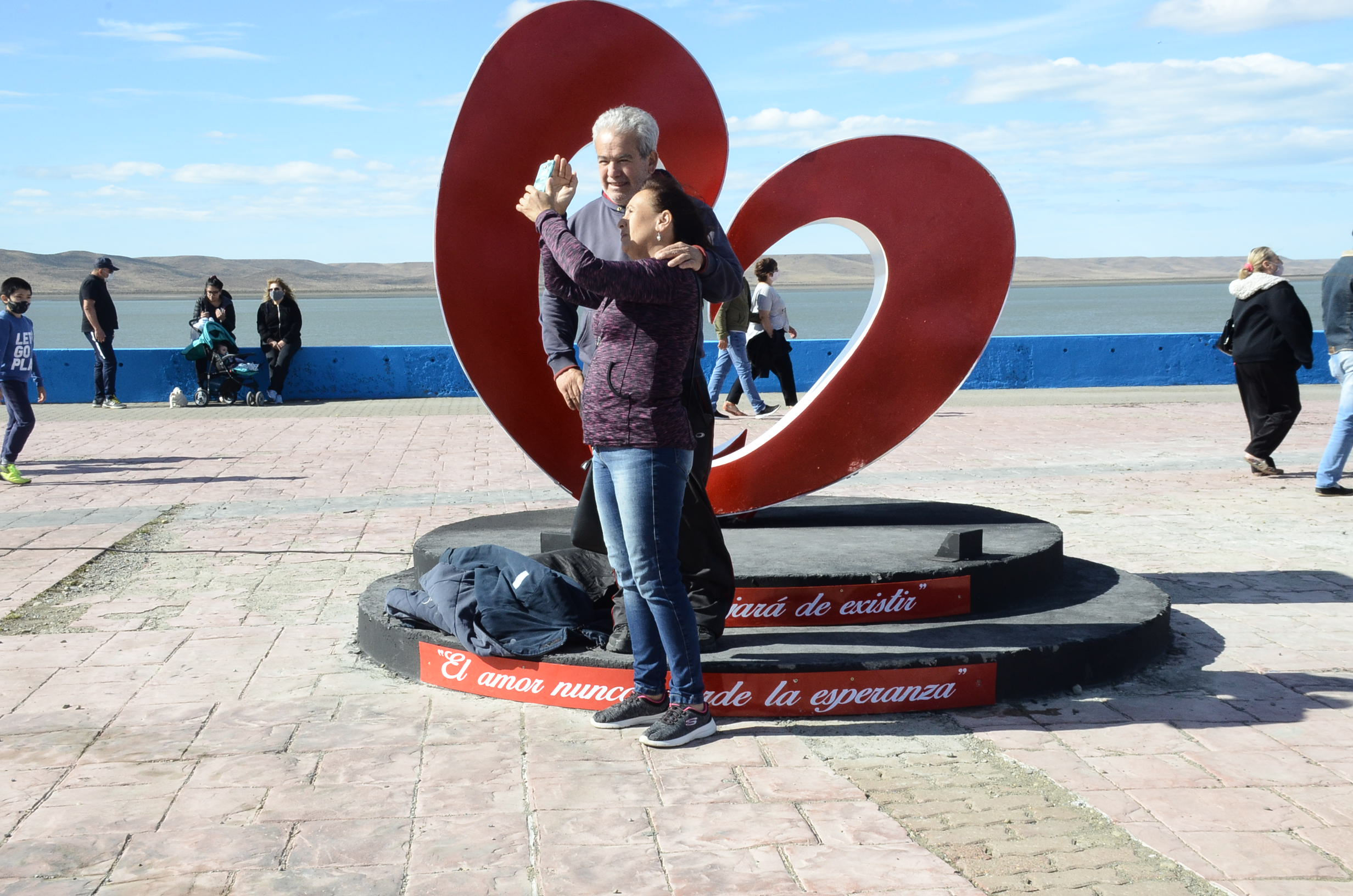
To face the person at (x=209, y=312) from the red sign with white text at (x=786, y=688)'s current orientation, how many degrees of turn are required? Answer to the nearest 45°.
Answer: approximately 135° to its right

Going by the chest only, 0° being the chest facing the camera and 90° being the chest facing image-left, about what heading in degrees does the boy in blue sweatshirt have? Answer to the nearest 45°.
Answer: approximately 315°

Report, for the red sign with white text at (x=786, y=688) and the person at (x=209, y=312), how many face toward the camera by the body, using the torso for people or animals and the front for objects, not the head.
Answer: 2

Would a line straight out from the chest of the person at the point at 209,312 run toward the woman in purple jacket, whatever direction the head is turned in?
yes

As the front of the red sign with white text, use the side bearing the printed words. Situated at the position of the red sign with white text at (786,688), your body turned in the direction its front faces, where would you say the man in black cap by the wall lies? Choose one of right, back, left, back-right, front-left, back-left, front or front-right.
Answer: back-right
